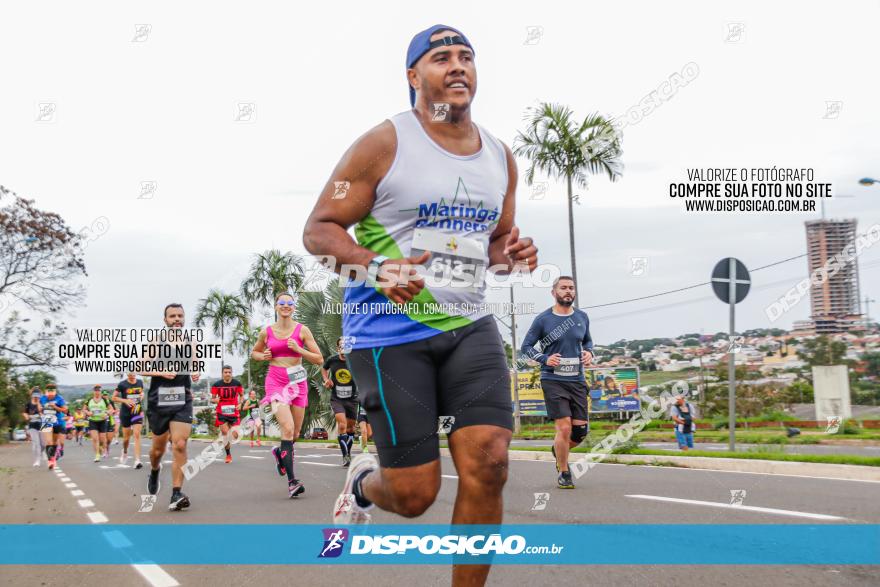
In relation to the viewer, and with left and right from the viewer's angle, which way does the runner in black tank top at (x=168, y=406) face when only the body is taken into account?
facing the viewer

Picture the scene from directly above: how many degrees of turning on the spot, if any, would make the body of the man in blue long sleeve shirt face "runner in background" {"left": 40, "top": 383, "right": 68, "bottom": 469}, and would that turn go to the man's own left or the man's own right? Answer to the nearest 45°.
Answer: approximately 135° to the man's own right

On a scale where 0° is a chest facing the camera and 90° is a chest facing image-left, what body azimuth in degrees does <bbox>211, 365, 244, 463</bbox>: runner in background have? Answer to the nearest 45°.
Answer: approximately 0°

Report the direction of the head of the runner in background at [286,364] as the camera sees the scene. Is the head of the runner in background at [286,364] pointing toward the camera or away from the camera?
toward the camera

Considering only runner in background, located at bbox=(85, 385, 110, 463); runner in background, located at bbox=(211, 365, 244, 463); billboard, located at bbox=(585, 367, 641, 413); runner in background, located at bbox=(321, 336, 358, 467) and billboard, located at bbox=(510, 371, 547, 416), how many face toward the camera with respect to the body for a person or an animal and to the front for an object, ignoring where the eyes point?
5

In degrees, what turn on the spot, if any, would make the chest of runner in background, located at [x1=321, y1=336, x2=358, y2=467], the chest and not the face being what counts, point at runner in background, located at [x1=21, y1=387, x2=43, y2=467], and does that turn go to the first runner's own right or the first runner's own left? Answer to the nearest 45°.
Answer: approximately 135° to the first runner's own right

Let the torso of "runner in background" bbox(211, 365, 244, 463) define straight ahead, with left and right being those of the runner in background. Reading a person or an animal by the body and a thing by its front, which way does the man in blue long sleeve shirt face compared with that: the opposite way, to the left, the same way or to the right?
the same way

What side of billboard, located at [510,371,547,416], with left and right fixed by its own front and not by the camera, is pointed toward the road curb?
front

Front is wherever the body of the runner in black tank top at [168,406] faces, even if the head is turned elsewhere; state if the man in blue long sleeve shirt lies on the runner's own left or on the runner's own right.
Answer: on the runner's own left

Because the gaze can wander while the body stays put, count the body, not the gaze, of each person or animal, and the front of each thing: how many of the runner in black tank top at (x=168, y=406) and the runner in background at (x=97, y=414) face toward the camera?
2

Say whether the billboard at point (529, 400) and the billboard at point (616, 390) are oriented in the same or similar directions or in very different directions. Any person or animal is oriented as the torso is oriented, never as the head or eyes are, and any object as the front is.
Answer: same or similar directions

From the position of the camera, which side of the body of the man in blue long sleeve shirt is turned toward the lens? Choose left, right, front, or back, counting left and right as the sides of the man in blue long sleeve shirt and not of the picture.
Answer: front

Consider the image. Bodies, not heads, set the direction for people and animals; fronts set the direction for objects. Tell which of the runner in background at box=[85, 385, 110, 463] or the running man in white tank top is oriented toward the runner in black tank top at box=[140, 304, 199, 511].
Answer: the runner in background

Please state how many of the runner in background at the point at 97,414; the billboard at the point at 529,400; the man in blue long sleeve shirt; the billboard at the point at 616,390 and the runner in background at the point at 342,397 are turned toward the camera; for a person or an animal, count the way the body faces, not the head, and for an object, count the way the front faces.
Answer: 5

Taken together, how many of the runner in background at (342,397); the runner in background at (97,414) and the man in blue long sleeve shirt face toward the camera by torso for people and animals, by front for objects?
3

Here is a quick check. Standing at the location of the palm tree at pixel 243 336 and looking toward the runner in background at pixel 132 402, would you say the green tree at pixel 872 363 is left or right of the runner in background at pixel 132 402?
left

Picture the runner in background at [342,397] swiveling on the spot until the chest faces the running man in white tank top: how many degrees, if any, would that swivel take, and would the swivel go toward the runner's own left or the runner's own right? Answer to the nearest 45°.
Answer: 0° — they already face them

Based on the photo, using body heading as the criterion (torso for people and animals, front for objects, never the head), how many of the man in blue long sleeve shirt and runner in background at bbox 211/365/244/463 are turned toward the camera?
2
